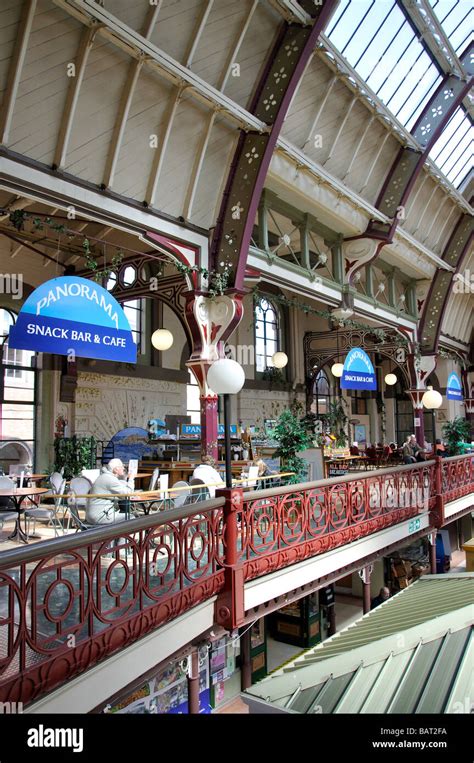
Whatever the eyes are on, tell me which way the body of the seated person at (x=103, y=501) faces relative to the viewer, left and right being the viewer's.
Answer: facing to the right of the viewer

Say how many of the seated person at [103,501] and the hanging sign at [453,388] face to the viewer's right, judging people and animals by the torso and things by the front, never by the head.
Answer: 1

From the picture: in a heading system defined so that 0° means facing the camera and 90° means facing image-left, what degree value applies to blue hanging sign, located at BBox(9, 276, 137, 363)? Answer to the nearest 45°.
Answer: approximately 315°

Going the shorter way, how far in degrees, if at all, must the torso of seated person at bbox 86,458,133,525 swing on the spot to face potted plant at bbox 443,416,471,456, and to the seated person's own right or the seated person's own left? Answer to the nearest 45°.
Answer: approximately 45° to the seated person's own left

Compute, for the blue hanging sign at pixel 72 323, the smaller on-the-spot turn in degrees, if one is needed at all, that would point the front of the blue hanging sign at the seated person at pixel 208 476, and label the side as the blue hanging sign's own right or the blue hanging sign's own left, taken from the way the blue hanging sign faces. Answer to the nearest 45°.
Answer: approximately 90° to the blue hanging sign's own left

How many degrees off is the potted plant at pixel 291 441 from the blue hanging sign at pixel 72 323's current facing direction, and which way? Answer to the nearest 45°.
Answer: approximately 90° to its left

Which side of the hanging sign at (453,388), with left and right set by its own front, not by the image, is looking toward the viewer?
front

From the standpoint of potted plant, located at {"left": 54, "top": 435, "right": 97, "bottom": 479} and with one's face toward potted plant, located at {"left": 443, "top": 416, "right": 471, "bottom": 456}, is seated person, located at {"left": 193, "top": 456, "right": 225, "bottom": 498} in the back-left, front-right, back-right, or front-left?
front-right

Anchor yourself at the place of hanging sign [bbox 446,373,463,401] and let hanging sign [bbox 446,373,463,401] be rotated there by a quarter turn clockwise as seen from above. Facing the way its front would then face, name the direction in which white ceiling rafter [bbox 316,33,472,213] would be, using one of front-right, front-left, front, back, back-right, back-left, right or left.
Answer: left

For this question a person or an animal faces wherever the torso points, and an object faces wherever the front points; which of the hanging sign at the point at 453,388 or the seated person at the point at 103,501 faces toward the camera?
the hanging sign

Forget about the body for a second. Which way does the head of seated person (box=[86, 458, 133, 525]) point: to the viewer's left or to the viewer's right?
to the viewer's right

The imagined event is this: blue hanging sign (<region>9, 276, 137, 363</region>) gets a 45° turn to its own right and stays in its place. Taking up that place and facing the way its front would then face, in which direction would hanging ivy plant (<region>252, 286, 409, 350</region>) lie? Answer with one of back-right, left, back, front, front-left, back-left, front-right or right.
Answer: back-left

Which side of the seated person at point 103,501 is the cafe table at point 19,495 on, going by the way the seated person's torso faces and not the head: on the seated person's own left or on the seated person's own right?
on the seated person's own left

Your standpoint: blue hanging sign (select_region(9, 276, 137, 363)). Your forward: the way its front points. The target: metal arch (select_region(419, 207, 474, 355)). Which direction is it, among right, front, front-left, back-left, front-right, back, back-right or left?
left
